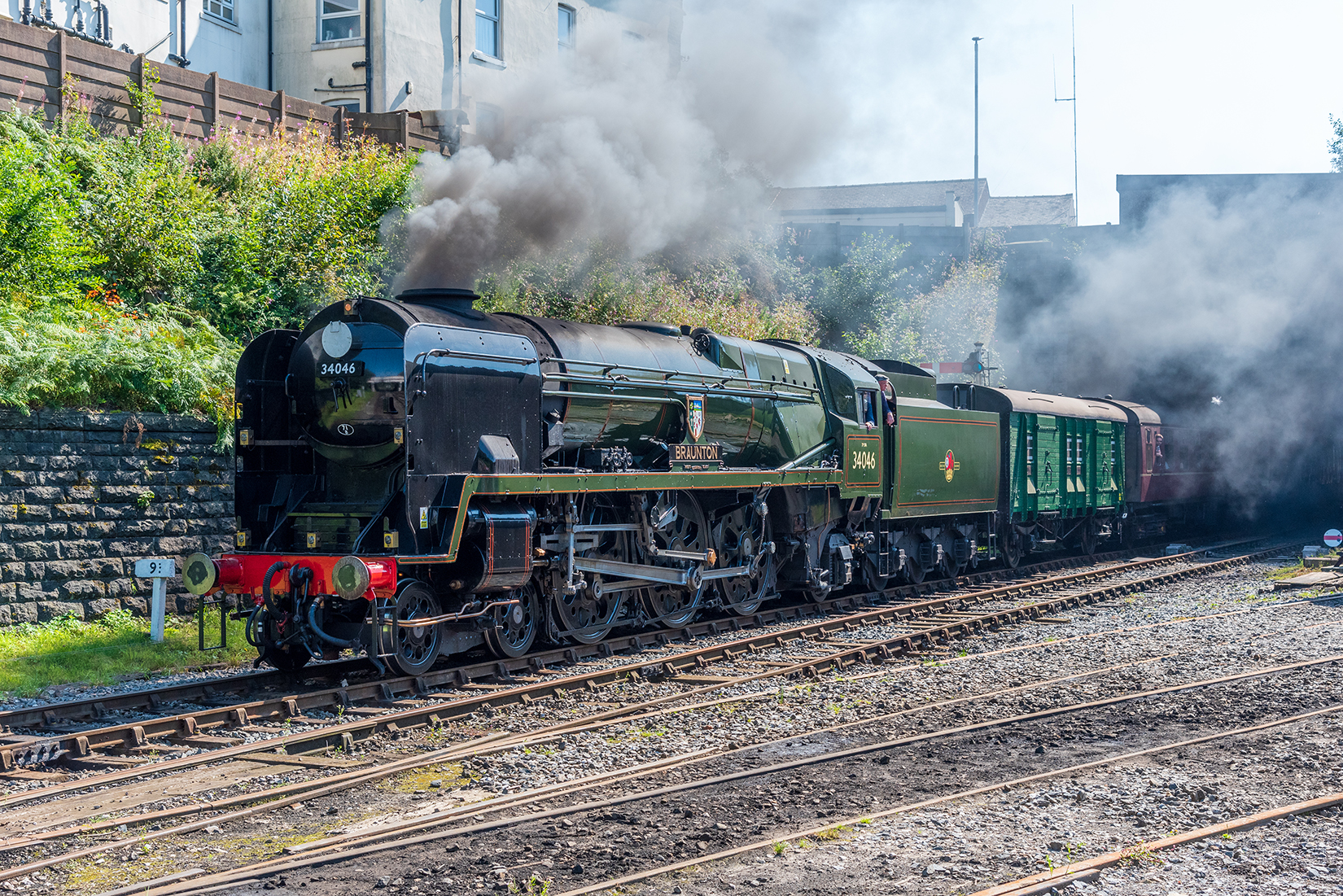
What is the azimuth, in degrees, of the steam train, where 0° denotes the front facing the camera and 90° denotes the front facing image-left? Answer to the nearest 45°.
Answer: approximately 45°

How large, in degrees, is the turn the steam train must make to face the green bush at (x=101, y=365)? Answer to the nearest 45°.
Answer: approximately 90° to its right

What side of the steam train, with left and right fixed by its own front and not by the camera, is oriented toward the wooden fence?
right

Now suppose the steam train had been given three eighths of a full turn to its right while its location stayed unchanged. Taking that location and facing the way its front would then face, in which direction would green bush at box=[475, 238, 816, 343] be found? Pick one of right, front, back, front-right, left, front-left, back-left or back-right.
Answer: front

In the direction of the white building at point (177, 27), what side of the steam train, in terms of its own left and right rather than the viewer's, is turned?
right
